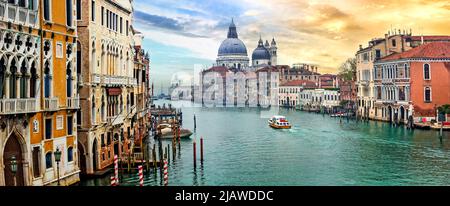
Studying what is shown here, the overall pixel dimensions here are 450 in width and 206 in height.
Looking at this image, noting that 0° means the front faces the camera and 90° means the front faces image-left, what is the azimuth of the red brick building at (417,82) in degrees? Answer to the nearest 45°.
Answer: approximately 45°

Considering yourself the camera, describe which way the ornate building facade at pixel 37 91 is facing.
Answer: facing the viewer and to the right of the viewer

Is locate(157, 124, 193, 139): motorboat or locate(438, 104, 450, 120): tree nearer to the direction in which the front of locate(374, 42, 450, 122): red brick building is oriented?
the motorboat

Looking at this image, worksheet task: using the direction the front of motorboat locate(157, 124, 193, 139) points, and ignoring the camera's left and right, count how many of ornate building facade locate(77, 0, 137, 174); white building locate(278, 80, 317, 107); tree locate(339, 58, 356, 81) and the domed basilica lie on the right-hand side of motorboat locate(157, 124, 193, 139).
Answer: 1

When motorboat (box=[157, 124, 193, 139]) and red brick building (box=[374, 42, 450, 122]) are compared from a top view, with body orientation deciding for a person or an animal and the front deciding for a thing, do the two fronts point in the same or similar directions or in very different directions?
very different directions

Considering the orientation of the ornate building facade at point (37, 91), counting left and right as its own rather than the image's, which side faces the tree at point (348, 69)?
left

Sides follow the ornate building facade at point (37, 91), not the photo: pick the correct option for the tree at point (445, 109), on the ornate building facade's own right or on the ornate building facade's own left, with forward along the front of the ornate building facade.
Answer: on the ornate building facade's own left

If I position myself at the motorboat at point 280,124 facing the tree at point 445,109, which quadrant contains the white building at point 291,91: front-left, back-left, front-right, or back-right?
front-left

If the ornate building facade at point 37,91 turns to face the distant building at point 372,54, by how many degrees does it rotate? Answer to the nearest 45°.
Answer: approximately 90° to its left

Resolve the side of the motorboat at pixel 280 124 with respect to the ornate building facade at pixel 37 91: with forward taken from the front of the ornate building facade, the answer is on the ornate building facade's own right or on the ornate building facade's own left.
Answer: on the ornate building facade's own left
